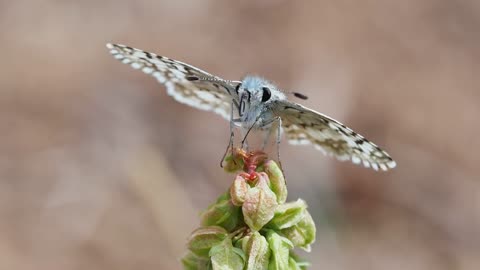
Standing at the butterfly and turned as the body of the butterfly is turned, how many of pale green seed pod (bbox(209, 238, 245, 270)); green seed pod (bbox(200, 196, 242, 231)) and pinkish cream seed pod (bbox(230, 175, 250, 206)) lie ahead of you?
3

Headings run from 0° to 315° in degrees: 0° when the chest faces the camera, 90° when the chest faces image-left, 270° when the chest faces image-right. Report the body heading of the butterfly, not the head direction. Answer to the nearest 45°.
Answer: approximately 0°

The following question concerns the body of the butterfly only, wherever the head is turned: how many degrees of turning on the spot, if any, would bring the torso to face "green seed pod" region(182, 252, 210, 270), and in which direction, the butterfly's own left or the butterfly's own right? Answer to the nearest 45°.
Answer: approximately 90° to the butterfly's own right

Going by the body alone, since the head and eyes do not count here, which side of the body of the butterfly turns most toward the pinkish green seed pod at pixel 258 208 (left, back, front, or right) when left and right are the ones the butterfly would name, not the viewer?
front

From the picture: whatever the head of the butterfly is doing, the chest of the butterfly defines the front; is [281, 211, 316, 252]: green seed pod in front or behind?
in front

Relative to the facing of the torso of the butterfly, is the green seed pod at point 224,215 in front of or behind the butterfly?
in front

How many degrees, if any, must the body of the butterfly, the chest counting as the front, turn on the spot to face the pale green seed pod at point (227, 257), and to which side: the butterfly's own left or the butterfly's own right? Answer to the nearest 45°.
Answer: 0° — it already faces it

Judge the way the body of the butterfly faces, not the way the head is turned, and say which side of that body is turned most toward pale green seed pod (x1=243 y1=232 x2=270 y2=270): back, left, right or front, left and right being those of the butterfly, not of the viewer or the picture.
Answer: front

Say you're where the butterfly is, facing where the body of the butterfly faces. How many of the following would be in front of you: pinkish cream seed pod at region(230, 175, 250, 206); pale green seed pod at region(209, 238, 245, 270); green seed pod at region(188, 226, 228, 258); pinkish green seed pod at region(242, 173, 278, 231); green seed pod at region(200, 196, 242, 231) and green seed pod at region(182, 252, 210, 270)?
6
